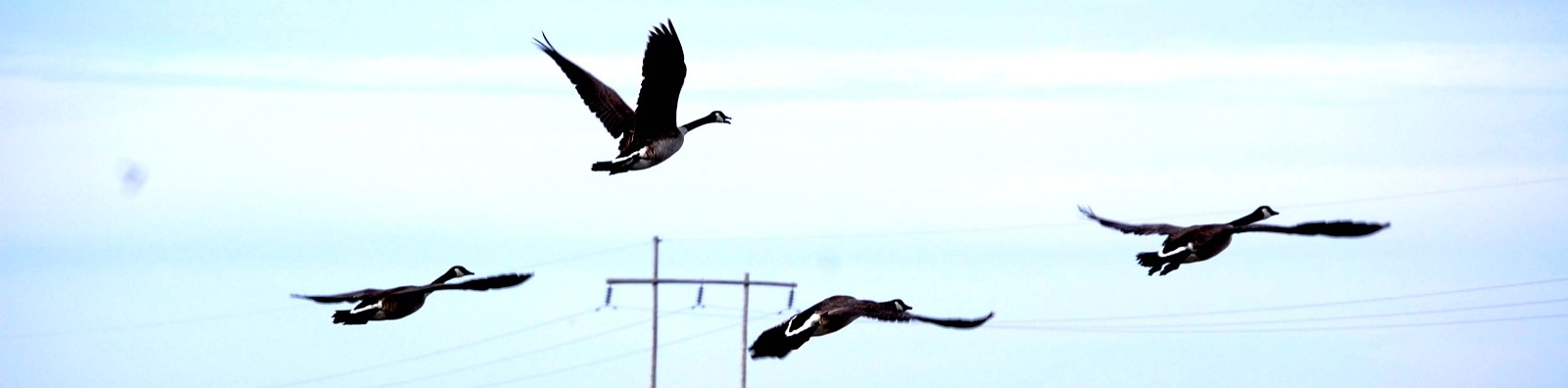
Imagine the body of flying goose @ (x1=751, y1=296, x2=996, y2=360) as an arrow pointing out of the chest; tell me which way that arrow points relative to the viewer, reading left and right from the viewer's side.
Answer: facing away from the viewer and to the right of the viewer

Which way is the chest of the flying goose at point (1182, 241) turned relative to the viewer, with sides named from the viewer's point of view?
facing away from the viewer and to the right of the viewer

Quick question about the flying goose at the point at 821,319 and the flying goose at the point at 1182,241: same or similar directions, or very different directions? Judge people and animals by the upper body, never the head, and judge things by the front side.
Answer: same or similar directions

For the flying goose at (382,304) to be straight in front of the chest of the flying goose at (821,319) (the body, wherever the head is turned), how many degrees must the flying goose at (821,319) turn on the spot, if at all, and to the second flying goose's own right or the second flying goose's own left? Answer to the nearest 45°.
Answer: approximately 135° to the second flying goose's own left

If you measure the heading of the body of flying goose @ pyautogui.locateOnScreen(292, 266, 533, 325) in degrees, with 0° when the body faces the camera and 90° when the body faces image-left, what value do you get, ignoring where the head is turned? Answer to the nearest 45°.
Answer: approximately 225°

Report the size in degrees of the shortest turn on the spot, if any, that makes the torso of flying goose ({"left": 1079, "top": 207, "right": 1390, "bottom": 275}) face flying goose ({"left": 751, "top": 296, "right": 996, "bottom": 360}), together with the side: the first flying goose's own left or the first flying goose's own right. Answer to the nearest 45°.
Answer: approximately 180°

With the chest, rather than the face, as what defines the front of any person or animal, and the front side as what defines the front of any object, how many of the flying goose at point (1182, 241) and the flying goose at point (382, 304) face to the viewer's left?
0

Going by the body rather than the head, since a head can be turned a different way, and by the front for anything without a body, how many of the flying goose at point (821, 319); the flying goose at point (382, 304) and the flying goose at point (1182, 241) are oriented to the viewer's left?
0

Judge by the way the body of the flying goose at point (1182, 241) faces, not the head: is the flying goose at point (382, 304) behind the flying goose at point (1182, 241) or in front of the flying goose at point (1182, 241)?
behind

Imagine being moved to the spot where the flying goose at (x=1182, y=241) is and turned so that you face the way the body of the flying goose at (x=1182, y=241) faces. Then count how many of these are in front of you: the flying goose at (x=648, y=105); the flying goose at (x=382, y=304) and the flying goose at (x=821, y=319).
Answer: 0

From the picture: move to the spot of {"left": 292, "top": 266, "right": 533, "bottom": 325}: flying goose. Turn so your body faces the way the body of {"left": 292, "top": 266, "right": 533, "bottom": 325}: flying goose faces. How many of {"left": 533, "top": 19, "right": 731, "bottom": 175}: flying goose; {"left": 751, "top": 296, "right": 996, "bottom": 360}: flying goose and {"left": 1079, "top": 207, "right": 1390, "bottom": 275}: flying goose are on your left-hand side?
0
